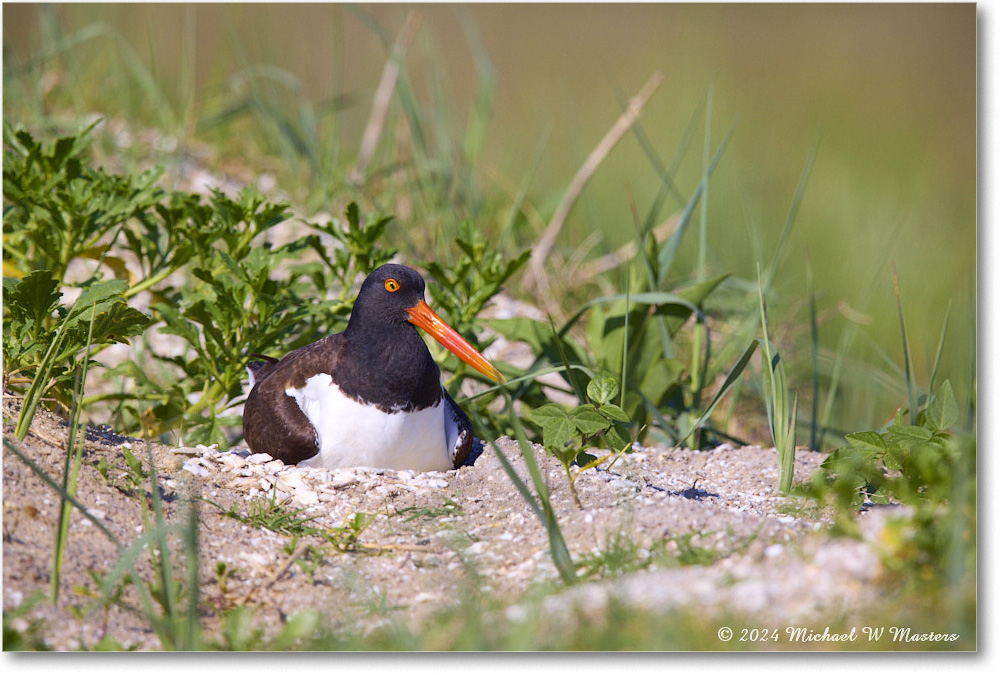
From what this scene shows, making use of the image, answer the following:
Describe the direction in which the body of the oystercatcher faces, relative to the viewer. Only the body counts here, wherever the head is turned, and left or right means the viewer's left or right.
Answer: facing the viewer and to the right of the viewer
